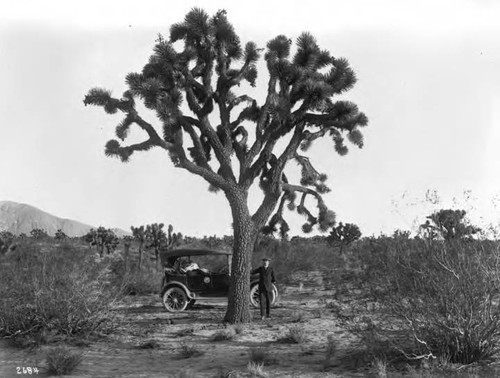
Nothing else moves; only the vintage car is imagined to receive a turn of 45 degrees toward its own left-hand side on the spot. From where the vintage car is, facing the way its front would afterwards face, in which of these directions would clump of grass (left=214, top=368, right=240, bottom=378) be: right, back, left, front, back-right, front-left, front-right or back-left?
back-right

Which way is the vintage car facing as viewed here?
to the viewer's right

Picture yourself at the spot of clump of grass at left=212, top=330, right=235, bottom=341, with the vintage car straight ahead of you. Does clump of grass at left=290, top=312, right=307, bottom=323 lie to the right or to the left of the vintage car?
right

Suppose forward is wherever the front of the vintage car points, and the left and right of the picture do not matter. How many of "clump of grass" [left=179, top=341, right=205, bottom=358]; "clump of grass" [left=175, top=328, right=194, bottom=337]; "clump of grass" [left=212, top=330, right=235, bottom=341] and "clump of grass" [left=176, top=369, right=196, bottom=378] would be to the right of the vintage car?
4

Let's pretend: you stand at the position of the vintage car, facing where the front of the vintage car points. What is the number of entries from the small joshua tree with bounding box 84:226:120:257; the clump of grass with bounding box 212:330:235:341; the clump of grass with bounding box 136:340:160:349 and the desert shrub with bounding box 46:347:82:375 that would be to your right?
3

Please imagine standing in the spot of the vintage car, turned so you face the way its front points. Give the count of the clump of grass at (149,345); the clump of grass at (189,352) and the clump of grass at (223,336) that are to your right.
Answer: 3

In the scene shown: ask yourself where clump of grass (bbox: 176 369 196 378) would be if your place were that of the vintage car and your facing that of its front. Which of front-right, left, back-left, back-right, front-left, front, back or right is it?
right

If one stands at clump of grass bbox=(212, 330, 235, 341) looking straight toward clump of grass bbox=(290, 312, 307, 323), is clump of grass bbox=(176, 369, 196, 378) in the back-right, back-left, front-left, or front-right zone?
back-right

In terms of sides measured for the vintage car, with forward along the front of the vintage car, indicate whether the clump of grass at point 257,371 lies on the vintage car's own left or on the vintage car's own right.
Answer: on the vintage car's own right

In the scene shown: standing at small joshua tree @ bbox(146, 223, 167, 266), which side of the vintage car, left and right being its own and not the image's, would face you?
left

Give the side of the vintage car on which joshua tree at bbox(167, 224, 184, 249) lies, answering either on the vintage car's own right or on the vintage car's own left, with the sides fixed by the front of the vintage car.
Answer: on the vintage car's own left

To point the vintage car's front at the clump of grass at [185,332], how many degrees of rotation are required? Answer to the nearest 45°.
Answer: approximately 90° to its right

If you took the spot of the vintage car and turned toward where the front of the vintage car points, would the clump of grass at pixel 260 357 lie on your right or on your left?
on your right

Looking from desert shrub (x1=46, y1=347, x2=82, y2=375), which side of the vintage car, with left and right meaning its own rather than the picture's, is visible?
right
